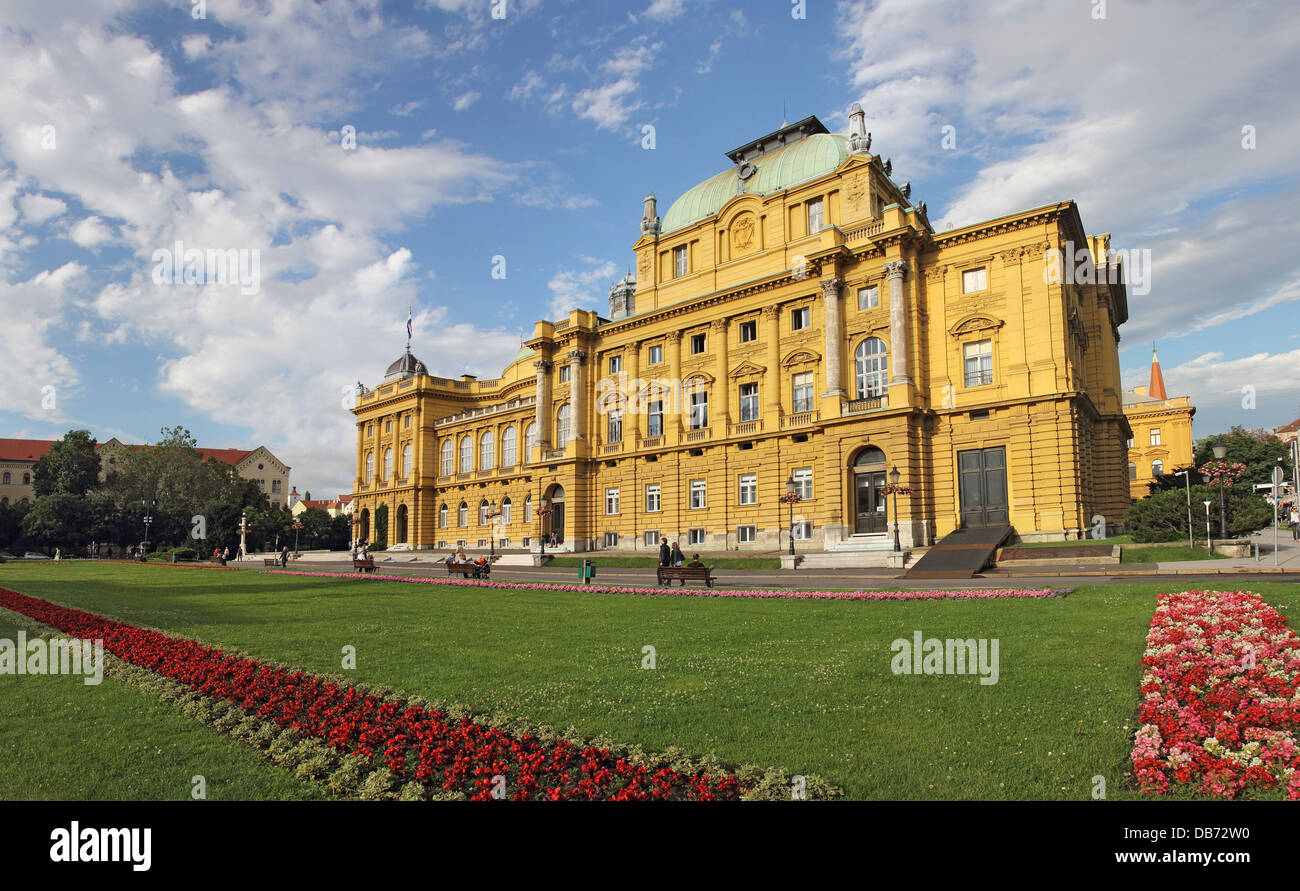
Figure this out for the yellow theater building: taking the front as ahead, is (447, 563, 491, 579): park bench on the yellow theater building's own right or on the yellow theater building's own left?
on the yellow theater building's own left

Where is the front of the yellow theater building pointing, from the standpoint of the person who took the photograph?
facing away from the viewer and to the left of the viewer

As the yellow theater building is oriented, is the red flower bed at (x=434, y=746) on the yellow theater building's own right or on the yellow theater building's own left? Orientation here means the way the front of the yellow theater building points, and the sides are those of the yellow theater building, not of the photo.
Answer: on the yellow theater building's own left

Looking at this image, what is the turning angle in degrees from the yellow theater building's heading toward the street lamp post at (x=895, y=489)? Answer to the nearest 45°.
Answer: approximately 135° to its left

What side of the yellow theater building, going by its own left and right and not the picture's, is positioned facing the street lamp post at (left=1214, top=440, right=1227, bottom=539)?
back

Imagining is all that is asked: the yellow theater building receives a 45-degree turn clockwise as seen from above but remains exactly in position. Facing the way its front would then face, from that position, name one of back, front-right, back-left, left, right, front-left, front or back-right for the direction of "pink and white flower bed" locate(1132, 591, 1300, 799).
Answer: back

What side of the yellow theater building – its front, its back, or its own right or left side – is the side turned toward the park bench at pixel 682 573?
left
